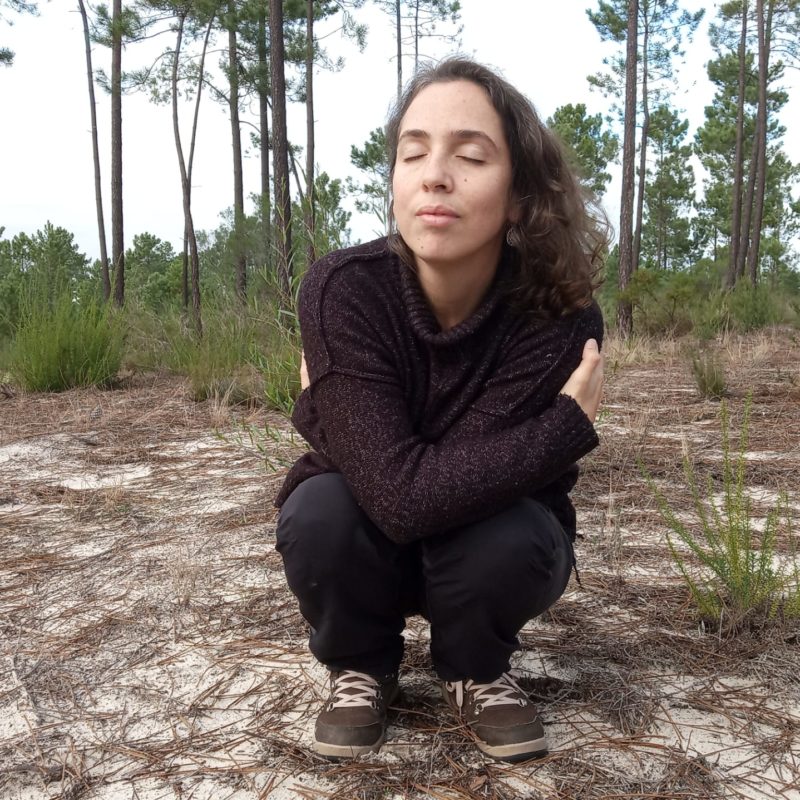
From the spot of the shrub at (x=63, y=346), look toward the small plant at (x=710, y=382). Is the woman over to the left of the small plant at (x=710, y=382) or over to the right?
right

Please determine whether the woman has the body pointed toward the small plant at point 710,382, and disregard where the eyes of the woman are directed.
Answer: no

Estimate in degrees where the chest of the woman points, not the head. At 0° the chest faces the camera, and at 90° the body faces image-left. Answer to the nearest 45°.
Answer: approximately 0°

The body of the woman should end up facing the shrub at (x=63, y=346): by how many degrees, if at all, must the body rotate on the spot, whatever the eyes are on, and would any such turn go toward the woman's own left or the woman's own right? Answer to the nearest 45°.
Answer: approximately 135° to the woman's own right
